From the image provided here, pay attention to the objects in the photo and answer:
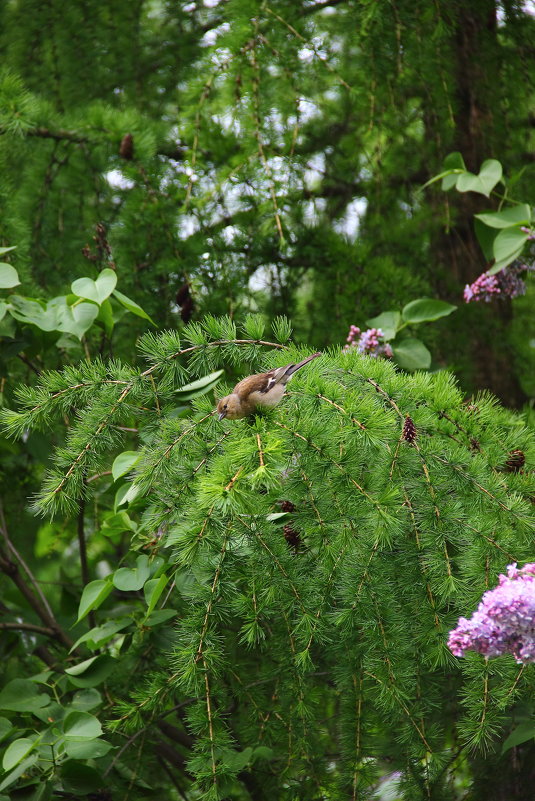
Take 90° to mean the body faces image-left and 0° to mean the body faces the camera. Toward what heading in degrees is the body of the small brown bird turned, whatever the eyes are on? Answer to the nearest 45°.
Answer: approximately 90°

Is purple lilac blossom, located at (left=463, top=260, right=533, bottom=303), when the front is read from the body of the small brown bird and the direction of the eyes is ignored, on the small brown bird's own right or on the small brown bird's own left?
on the small brown bird's own right

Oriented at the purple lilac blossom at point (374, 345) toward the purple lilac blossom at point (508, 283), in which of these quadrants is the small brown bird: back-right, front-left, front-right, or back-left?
back-right
